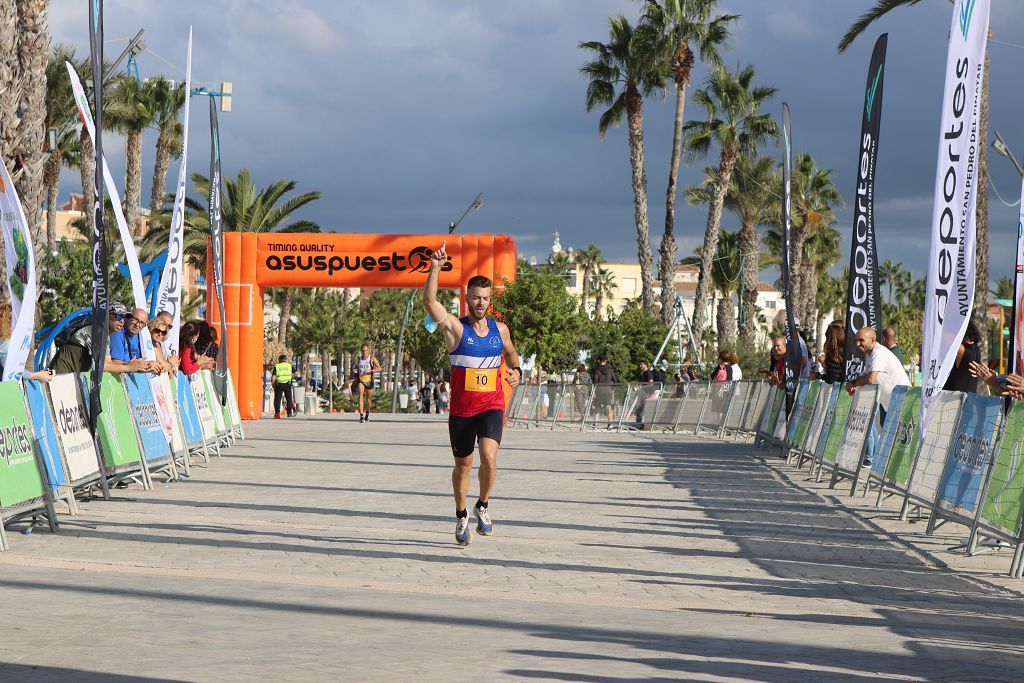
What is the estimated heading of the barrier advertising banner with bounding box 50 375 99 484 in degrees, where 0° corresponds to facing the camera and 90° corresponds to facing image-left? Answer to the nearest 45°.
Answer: approximately 315°

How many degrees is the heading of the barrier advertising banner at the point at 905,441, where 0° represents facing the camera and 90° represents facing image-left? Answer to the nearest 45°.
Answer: approximately 45°

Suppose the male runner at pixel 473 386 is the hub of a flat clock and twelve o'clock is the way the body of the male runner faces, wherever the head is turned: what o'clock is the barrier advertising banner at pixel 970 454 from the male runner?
The barrier advertising banner is roughly at 9 o'clock from the male runner.

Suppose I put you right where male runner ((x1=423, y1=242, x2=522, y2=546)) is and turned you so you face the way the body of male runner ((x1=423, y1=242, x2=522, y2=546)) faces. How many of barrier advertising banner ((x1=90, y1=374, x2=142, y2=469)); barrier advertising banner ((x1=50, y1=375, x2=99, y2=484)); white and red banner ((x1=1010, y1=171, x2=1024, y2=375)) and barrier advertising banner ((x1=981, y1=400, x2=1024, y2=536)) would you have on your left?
2

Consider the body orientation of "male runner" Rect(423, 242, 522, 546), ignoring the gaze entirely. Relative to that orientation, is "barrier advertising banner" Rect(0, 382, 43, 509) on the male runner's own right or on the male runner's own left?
on the male runner's own right

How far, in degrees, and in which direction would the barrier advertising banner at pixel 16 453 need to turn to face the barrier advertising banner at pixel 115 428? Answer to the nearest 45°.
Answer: approximately 135° to its left

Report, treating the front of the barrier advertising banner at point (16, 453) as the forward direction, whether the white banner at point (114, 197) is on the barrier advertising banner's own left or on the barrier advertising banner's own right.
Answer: on the barrier advertising banner's own left

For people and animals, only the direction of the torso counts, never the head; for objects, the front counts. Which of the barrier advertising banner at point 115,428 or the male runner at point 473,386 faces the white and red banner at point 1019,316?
the barrier advertising banner
